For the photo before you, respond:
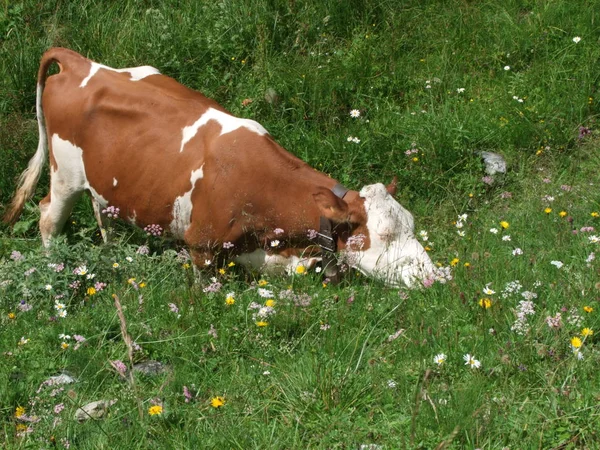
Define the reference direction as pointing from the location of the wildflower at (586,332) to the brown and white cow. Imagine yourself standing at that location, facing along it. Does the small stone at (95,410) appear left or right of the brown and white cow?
left

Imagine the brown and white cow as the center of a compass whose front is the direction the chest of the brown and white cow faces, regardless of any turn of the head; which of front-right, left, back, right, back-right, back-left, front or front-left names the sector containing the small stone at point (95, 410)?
right

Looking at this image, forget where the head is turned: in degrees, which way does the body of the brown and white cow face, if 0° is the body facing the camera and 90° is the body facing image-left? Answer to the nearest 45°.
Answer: approximately 270°

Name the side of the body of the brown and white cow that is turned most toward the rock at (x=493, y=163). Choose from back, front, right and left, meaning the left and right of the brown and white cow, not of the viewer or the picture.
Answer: front

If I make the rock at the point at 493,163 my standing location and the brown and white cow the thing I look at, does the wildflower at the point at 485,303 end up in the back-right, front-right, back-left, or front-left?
front-left

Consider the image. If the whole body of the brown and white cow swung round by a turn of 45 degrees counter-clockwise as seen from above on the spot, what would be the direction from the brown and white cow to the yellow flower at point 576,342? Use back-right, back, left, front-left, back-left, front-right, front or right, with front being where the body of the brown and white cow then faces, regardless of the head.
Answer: right

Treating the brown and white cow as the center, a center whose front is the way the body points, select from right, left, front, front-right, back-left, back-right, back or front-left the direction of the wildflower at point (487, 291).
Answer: front-right

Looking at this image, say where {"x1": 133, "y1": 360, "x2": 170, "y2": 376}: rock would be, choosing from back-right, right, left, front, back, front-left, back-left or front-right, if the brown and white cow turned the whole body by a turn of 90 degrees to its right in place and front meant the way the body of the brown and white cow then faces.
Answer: front

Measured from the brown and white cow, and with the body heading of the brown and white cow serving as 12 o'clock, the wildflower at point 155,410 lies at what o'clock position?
The wildflower is roughly at 3 o'clock from the brown and white cow.
